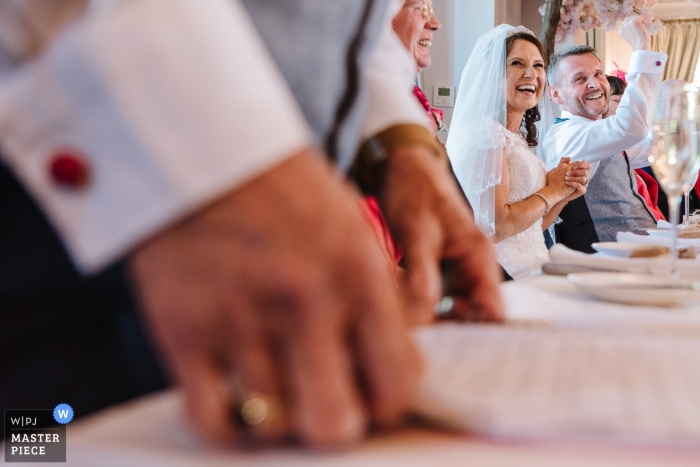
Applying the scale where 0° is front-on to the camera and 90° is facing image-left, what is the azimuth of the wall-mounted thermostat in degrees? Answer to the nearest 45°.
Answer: approximately 0°

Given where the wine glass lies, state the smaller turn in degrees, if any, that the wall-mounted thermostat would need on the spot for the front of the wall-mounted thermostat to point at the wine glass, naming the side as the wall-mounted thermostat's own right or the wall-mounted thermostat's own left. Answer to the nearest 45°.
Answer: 0° — it already faces it

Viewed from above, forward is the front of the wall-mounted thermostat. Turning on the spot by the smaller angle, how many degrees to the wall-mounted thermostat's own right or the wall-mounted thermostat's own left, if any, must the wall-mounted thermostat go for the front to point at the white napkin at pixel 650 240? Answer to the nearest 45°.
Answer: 0° — it already faces it

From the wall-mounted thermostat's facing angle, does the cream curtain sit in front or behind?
behind

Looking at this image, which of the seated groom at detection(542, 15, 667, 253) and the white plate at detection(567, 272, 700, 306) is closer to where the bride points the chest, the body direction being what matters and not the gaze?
the white plate

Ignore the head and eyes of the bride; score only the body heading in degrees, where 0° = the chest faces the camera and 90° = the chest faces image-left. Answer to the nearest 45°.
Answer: approximately 315°

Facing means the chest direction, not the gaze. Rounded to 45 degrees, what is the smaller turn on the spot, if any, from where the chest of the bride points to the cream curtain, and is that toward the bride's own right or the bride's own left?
approximately 135° to the bride's own left
